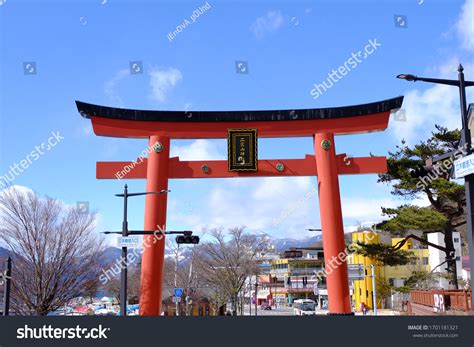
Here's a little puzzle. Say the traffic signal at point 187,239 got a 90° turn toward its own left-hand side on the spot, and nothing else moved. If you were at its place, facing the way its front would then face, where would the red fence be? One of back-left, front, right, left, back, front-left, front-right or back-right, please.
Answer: front

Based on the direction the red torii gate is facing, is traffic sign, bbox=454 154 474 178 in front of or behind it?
in front

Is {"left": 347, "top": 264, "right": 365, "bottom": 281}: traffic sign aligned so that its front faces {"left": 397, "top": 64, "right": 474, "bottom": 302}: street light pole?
yes

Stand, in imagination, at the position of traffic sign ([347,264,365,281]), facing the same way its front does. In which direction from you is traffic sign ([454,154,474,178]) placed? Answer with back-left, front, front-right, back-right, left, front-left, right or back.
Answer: front

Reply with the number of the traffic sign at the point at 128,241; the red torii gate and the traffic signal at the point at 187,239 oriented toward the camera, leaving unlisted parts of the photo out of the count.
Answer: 3

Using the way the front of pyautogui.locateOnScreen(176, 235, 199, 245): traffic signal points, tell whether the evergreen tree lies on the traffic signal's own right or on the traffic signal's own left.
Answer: on the traffic signal's own left

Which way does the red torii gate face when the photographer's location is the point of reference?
facing the viewer

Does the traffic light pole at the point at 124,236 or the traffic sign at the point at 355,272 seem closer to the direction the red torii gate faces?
the traffic light pole

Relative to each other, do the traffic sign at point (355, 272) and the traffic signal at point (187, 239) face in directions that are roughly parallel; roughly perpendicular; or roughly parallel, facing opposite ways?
roughly parallel

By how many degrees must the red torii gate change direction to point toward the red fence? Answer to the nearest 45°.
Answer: approximately 90° to its left

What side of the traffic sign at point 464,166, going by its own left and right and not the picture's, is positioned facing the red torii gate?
right

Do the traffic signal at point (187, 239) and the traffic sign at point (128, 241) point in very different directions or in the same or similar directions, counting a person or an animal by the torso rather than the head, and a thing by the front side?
same or similar directions

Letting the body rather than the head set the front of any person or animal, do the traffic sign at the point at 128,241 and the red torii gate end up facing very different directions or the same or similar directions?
same or similar directions

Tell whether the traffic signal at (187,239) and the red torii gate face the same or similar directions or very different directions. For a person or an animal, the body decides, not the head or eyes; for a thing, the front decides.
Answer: same or similar directions

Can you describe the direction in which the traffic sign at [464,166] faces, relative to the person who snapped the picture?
facing the viewer and to the left of the viewer
